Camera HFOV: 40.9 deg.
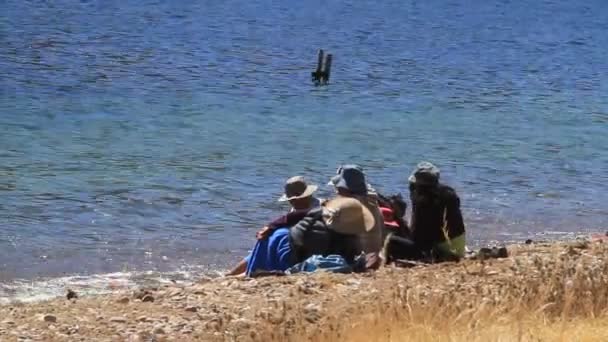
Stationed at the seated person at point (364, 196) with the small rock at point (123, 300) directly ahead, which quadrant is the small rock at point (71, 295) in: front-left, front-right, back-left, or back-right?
front-right

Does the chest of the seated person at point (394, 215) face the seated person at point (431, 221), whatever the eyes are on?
no

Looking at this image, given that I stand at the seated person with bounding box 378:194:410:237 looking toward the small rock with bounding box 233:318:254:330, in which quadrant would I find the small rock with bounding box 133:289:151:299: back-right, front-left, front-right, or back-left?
front-right

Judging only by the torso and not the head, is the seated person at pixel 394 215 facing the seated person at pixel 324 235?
no

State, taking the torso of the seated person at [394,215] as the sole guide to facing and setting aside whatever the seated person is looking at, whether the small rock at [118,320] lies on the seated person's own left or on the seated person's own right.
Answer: on the seated person's own left

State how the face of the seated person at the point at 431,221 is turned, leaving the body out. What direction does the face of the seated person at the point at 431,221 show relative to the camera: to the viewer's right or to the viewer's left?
to the viewer's left

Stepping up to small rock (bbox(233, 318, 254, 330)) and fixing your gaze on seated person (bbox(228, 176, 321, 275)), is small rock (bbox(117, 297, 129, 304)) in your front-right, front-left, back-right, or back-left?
front-left

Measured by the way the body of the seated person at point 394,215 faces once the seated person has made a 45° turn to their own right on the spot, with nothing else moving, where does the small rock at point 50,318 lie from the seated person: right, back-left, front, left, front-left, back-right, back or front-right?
left

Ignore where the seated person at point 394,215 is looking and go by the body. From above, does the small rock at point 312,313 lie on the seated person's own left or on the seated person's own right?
on the seated person's own left

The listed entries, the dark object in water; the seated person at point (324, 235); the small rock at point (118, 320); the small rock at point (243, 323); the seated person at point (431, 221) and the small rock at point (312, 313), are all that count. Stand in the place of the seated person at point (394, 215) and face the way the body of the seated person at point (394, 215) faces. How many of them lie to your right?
1
